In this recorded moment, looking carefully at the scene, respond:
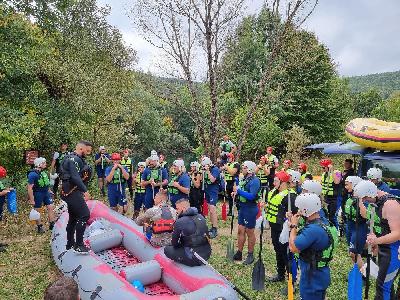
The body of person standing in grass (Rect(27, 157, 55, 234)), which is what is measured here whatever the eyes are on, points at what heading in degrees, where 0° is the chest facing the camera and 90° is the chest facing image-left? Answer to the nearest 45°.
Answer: approximately 315°

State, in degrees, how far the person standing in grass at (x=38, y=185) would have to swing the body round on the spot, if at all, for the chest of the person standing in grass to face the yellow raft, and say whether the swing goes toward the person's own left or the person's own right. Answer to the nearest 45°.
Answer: approximately 45° to the person's own left

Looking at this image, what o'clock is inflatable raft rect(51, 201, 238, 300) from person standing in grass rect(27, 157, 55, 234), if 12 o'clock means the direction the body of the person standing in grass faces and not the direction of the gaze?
The inflatable raft is roughly at 1 o'clock from the person standing in grass.
